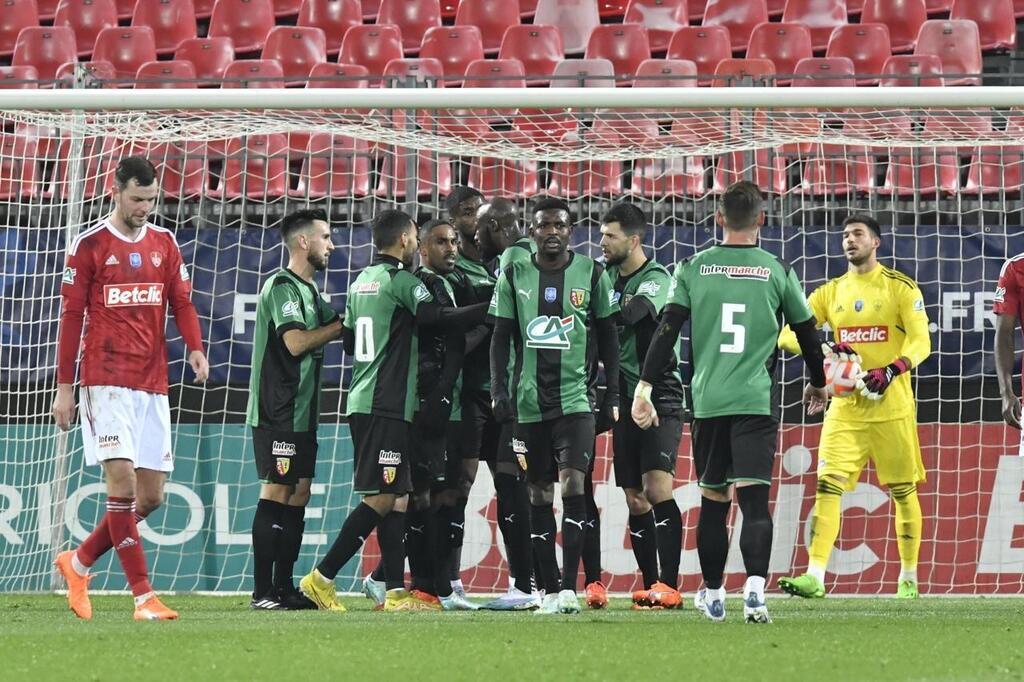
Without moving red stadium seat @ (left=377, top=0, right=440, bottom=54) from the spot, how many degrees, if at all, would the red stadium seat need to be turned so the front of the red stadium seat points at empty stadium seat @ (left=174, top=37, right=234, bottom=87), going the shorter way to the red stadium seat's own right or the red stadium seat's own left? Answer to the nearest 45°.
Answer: approximately 90° to the red stadium seat's own right

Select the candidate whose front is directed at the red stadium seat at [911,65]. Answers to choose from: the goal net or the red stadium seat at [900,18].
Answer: the red stadium seat at [900,18]

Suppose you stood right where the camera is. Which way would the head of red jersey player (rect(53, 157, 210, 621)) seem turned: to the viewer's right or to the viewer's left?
to the viewer's right

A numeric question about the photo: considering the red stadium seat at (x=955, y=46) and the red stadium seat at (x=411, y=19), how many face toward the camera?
2

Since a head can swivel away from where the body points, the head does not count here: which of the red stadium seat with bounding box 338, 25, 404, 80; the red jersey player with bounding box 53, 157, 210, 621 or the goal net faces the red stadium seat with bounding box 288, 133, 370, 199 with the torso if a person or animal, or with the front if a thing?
the red stadium seat with bounding box 338, 25, 404, 80

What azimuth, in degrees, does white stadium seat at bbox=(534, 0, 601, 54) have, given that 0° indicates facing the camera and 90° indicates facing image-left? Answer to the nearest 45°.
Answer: approximately 0°

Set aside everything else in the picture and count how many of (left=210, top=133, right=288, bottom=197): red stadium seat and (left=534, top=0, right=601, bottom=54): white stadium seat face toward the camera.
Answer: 2

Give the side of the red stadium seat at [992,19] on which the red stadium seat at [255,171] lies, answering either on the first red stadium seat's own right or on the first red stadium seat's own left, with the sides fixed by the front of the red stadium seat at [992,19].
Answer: on the first red stadium seat's own right
